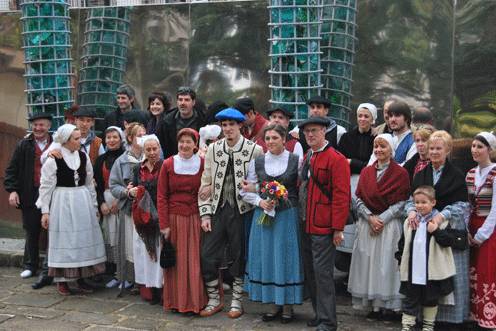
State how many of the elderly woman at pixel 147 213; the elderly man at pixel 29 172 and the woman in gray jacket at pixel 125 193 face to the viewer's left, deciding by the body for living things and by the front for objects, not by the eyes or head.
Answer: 0

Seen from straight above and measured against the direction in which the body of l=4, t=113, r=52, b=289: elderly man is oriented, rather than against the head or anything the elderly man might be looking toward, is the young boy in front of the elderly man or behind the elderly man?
in front

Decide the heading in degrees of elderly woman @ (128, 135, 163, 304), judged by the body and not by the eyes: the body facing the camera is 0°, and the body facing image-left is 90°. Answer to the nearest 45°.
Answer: approximately 315°

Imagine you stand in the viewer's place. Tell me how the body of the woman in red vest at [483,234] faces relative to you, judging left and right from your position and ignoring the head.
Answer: facing the viewer and to the left of the viewer

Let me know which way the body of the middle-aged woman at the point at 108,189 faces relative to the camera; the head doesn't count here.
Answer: toward the camera

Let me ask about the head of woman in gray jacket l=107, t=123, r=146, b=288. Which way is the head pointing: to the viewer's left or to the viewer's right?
to the viewer's right

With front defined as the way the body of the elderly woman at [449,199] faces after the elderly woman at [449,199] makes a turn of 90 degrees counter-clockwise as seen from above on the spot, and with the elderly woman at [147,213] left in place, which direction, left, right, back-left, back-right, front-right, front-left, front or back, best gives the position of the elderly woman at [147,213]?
back-right

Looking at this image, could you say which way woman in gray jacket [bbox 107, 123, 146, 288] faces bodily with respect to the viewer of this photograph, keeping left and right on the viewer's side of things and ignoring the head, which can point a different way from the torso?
facing the viewer and to the right of the viewer

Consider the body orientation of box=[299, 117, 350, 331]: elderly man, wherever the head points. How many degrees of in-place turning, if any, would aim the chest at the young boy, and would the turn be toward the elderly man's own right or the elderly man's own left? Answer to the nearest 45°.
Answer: approximately 135° to the elderly man's own left

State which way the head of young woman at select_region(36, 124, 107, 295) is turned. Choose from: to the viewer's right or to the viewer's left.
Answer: to the viewer's right

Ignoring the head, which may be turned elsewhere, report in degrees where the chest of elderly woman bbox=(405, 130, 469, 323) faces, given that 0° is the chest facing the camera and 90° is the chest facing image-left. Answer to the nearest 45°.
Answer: approximately 45°

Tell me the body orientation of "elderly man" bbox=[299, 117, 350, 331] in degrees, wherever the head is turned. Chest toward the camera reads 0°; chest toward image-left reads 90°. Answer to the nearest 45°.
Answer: approximately 45°
